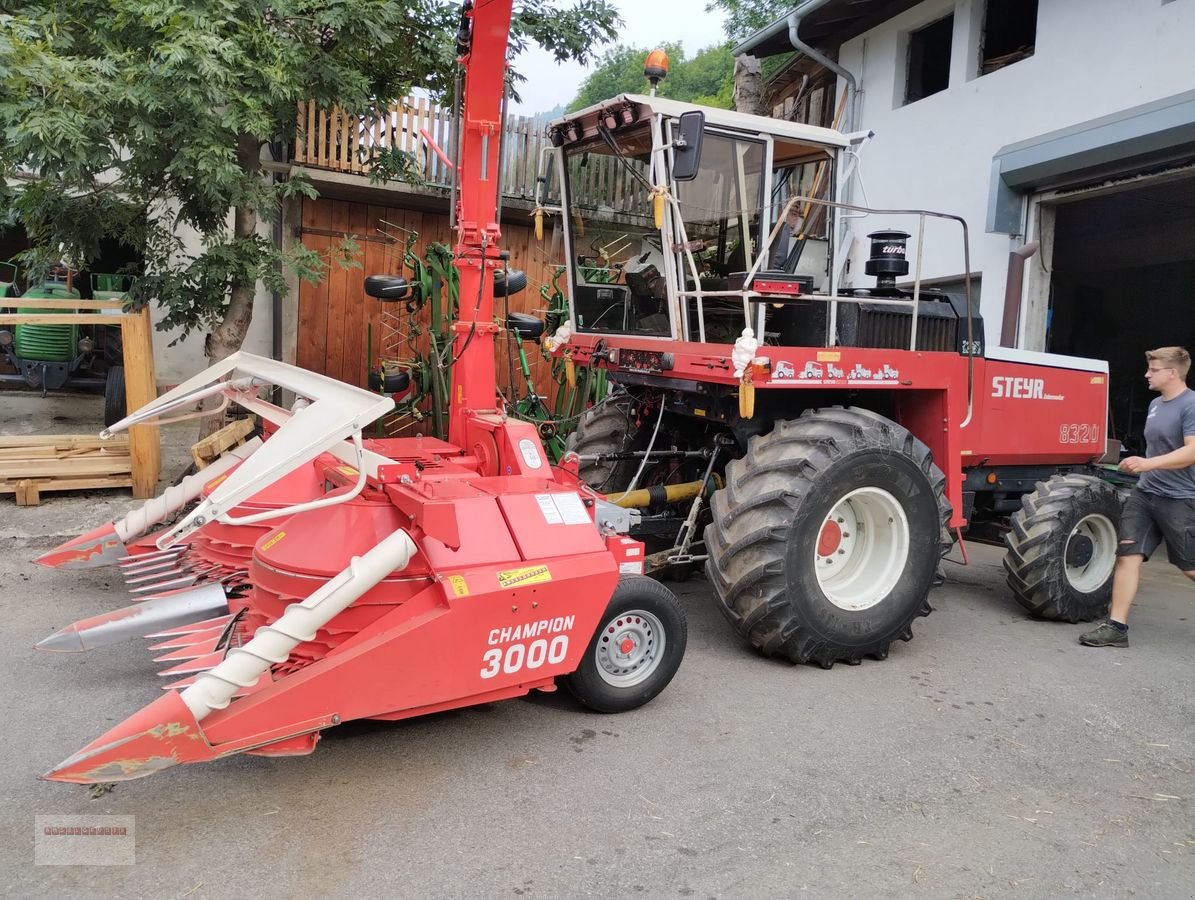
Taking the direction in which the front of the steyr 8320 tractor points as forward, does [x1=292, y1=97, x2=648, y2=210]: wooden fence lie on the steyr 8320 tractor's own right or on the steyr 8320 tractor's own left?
on the steyr 8320 tractor's own right

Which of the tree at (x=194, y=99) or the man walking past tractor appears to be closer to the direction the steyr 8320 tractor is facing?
the tree

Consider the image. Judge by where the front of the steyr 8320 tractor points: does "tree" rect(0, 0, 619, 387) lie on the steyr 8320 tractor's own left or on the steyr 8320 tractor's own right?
on the steyr 8320 tractor's own right

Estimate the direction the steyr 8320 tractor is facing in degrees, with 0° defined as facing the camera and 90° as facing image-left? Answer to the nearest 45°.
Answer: approximately 45°

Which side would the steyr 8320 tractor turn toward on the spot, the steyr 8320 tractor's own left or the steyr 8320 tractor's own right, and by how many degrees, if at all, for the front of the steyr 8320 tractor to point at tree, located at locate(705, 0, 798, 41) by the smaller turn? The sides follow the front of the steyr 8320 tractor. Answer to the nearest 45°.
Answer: approximately 135° to the steyr 8320 tractor's own right

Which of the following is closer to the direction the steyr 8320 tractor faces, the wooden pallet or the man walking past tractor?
the wooden pallet

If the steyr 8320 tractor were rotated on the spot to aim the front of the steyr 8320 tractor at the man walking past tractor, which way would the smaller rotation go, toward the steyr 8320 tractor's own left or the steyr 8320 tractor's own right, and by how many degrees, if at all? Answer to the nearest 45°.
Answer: approximately 135° to the steyr 8320 tractor's own left

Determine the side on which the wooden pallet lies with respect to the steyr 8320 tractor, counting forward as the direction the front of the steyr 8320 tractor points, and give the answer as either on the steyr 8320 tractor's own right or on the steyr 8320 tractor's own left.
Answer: on the steyr 8320 tractor's own right

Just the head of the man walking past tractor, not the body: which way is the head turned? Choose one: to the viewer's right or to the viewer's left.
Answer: to the viewer's left
